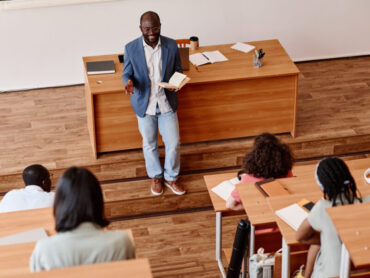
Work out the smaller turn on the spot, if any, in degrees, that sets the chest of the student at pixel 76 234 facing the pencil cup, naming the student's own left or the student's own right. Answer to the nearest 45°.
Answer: approximately 45° to the student's own right

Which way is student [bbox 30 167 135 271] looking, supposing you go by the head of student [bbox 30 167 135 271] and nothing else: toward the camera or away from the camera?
away from the camera

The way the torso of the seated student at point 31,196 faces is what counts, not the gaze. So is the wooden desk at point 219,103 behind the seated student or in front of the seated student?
in front

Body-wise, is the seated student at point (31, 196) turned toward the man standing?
yes

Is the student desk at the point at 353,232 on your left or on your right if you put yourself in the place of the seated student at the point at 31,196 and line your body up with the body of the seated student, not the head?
on your right

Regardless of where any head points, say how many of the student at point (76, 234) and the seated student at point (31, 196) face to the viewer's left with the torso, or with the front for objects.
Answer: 0

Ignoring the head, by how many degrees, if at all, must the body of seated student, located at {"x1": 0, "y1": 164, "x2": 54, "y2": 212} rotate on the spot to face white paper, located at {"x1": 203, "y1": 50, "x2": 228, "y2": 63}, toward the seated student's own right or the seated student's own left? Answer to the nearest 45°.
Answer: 0° — they already face it

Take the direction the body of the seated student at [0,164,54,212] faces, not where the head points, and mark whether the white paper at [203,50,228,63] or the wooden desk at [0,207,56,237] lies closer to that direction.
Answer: the white paper

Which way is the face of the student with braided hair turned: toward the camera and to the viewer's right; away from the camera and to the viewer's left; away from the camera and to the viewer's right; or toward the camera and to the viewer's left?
away from the camera and to the viewer's left

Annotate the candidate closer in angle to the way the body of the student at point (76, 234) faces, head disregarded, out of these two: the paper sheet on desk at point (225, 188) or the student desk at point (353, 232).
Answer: the paper sheet on desk

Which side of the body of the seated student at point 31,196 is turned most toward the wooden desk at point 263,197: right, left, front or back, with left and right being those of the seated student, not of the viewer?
right

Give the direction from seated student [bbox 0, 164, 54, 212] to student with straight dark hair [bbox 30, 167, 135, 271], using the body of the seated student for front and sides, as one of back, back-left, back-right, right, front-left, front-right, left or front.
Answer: back-right

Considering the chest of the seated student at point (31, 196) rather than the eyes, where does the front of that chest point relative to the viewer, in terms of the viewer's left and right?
facing away from the viewer and to the right of the viewer

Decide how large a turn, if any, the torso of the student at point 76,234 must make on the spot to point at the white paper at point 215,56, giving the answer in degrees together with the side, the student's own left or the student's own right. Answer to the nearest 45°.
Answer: approximately 45° to the student's own right

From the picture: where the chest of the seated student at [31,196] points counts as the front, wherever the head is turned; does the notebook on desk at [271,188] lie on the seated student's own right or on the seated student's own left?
on the seated student's own right

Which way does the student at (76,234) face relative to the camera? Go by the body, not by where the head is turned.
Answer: away from the camera
